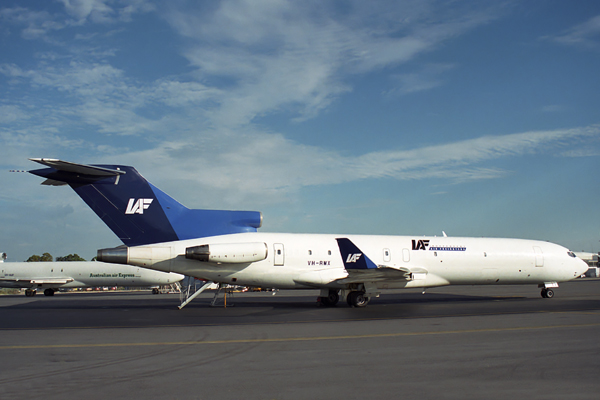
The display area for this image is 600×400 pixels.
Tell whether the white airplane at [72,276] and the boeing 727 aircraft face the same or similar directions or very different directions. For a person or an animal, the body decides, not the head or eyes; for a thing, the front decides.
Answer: same or similar directions

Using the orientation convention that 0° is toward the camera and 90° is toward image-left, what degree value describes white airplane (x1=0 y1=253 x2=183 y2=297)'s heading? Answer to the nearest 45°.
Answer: approximately 270°

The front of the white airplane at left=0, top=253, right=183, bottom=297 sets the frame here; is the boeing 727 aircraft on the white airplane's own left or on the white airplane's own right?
on the white airplane's own right

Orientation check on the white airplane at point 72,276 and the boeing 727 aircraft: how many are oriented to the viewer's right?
2

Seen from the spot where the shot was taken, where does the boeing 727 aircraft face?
facing to the right of the viewer
